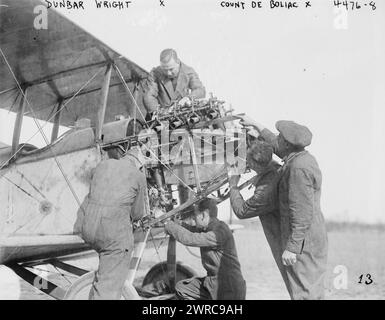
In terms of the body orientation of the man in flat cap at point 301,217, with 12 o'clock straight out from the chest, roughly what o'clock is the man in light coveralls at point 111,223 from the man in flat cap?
The man in light coveralls is roughly at 12 o'clock from the man in flat cap.

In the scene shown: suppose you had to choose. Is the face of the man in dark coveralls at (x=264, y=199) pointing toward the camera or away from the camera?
away from the camera

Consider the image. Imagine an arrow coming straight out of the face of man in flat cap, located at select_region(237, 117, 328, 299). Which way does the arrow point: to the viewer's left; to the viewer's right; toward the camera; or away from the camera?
to the viewer's left

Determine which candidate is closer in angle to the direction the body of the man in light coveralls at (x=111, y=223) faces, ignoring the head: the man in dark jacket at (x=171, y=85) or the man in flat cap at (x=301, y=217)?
the man in dark jacket

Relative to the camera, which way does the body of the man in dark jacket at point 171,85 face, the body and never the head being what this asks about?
toward the camera

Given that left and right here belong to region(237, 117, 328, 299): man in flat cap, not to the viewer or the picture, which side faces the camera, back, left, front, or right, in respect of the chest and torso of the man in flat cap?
left

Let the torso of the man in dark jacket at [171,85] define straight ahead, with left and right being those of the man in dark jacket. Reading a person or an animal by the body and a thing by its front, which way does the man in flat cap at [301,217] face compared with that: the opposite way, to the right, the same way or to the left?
to the right
